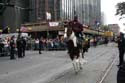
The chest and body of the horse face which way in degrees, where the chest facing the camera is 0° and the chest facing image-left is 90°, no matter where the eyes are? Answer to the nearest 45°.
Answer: approximately 45°

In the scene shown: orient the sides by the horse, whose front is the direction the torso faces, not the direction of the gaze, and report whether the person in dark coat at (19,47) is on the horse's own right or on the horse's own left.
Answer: on the horse's own right
